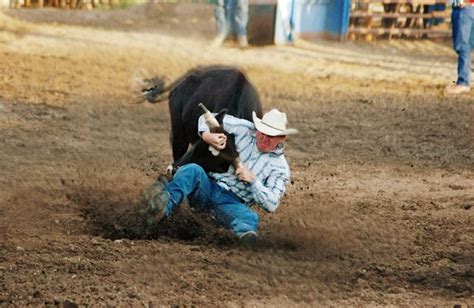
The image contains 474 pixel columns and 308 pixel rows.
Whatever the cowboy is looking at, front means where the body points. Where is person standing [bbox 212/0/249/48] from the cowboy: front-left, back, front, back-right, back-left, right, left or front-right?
back-right

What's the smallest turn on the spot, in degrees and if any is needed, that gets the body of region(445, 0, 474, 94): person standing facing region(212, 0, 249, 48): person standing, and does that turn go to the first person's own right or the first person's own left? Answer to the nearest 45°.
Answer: approximately 45° to the first person's own right

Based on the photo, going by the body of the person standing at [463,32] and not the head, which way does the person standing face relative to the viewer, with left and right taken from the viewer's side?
facing to the left of the viewer

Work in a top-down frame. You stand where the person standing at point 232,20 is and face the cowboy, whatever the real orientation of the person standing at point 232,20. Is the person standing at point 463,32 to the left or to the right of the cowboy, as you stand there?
left
